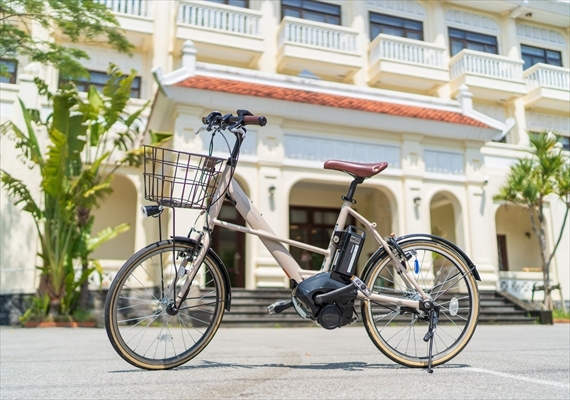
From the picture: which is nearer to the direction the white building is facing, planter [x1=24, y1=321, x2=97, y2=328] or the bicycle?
the bicycle

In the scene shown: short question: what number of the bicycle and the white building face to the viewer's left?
1

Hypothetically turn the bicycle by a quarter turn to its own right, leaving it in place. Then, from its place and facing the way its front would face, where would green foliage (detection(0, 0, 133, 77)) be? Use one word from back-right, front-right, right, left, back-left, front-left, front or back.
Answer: front-left

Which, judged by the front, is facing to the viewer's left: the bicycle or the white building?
the bicycle

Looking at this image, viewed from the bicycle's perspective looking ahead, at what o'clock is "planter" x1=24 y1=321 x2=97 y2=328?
The planter is roughly at 2 o'clock from the bicycle.

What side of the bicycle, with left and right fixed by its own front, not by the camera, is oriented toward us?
left

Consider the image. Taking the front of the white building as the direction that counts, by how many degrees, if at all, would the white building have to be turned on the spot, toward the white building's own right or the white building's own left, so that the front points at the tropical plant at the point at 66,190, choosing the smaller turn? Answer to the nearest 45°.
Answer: approximately 90° to the white building's own right

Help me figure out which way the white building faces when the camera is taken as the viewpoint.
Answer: facing the viewer and to the right of the viewer
